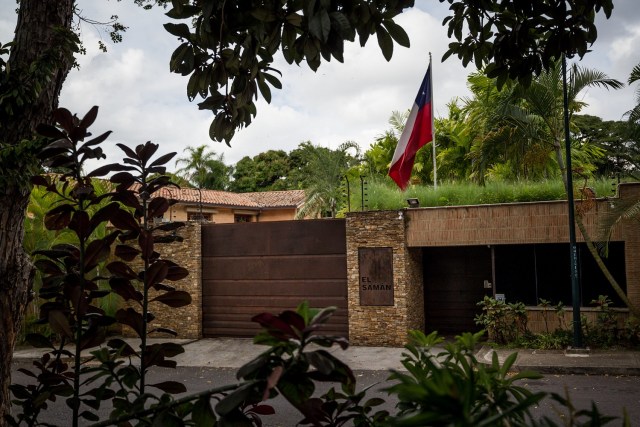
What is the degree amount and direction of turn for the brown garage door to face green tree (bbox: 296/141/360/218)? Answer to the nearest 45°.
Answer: approximately 180°

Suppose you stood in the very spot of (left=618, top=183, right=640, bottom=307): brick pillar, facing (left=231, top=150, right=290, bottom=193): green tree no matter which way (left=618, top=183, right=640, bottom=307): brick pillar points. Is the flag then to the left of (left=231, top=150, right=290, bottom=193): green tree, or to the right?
left

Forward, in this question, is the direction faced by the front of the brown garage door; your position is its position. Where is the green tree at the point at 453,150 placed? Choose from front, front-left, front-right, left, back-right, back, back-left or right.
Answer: back-left

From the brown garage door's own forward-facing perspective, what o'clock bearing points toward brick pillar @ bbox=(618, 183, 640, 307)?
The brick pillar is roughly at 10 o'clock from the brown garage door.

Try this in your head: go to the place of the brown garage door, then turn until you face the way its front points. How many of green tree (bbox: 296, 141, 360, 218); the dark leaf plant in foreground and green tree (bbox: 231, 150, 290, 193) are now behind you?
2

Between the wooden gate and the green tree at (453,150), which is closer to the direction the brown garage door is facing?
the wooden gate

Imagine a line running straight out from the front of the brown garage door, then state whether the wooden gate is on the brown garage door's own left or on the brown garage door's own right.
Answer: on the brown garage door's own left

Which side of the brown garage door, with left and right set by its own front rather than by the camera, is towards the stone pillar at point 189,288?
right

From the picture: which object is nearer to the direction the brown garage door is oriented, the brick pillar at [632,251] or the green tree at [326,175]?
the brick pillar

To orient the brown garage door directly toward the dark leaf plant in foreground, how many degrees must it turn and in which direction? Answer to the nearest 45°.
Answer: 0° — it already faces it

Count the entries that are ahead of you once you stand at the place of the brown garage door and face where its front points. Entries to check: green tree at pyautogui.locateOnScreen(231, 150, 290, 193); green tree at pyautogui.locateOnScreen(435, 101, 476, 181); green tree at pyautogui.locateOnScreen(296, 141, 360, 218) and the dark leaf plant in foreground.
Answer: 1

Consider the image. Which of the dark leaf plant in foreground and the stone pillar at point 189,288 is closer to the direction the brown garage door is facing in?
the dark leaf plant in foreground

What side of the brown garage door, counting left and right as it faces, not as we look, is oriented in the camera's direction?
front

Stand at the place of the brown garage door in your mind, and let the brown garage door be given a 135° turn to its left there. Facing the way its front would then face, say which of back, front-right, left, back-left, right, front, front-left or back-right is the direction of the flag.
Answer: front-right

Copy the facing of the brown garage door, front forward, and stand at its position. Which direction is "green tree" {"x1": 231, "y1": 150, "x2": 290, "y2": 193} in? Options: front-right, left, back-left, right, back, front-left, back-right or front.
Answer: back

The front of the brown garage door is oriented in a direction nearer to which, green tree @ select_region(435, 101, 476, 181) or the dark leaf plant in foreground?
the dark leaf plant in foreground
